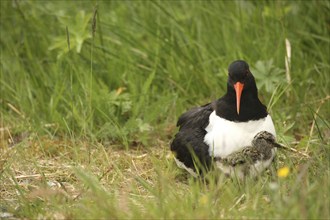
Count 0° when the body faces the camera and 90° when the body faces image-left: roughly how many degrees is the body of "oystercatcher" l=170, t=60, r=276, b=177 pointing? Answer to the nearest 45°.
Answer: approximately 315°

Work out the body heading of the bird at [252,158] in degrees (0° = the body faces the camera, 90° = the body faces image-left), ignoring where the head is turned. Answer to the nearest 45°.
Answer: approximately 270°
